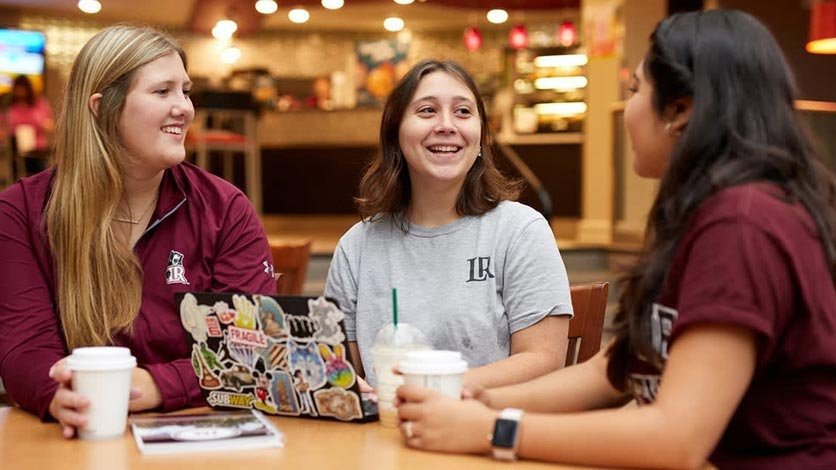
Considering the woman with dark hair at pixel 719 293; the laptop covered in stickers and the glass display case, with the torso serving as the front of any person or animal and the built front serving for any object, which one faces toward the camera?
the glass display case

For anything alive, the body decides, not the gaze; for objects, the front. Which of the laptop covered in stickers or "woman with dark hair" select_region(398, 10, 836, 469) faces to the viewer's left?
the woman with dark hair

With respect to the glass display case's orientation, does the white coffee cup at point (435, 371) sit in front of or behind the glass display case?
in front

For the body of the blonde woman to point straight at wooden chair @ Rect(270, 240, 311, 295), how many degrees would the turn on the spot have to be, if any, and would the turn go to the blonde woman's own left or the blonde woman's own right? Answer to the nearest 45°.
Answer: approximately 90° to the blonde woman's own left

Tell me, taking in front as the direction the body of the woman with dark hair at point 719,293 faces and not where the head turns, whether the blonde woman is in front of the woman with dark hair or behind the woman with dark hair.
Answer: in front

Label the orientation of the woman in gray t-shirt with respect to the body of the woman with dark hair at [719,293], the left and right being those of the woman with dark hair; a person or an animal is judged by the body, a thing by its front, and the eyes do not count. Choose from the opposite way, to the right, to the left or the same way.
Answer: to the left

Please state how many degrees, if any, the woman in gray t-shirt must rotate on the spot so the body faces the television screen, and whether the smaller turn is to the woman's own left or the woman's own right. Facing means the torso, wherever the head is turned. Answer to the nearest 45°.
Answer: approximately 135° to the woman's own right

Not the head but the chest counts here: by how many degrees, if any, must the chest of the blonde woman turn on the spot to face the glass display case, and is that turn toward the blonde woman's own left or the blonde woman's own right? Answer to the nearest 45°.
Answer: approximately 90° to the blonde woman's own left

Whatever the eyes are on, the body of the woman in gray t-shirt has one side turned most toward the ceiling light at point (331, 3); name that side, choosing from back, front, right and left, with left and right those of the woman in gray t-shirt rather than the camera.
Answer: back

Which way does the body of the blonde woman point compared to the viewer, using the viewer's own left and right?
facing the viewer and to the right of the viewer

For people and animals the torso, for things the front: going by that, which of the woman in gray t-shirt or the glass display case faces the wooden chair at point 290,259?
the glass display case

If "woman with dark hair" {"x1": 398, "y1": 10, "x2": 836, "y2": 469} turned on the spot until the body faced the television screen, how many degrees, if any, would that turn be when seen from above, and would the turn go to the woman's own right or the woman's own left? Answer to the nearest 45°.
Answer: approximately 45° to the woman's own right

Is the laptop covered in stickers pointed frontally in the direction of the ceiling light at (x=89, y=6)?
no

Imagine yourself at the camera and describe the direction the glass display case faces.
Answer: facing the viewer

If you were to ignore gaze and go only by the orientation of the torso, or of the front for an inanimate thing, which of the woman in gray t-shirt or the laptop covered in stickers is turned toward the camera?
the woman in gray t-shirt

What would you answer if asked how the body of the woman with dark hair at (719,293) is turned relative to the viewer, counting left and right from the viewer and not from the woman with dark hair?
facing to the left of the viewer

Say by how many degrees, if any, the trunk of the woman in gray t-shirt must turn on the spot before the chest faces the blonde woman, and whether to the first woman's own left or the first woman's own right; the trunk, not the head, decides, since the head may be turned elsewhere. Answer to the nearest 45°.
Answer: approximately 90° to the first woman's own right

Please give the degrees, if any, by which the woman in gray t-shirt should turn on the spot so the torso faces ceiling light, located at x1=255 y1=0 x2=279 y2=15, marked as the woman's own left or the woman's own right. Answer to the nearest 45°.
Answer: approximately 180°
